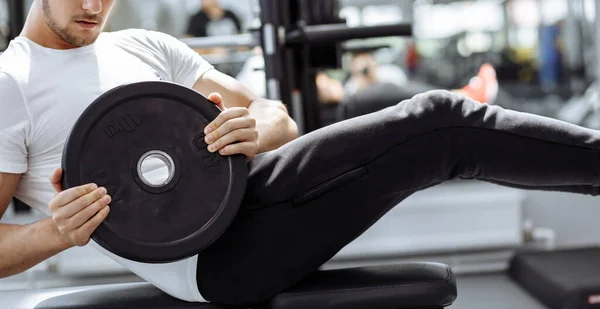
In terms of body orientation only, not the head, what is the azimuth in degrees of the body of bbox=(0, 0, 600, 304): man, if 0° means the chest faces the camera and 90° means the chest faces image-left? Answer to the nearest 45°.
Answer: approximately 315°

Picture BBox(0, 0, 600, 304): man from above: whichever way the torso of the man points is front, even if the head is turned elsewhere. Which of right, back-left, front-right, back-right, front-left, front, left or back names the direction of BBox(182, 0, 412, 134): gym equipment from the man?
back-left

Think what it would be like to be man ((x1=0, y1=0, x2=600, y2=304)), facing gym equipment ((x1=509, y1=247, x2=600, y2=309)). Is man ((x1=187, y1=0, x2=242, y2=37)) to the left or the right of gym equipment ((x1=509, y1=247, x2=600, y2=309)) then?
left

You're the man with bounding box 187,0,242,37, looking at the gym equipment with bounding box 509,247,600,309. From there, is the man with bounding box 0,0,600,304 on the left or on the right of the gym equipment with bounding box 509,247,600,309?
right

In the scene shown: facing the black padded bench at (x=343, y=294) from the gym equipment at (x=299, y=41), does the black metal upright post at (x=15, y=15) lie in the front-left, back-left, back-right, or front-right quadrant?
back-right

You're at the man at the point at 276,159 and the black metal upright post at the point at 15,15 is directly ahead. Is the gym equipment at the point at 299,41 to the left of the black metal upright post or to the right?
right

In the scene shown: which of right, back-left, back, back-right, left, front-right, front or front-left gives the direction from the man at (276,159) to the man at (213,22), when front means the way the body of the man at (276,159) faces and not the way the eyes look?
back-left

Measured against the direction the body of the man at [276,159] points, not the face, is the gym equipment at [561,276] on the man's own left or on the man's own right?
on the man's own left

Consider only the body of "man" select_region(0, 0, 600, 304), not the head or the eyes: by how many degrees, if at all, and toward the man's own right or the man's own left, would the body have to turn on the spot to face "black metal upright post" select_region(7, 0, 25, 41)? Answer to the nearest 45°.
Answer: approximately 180°
